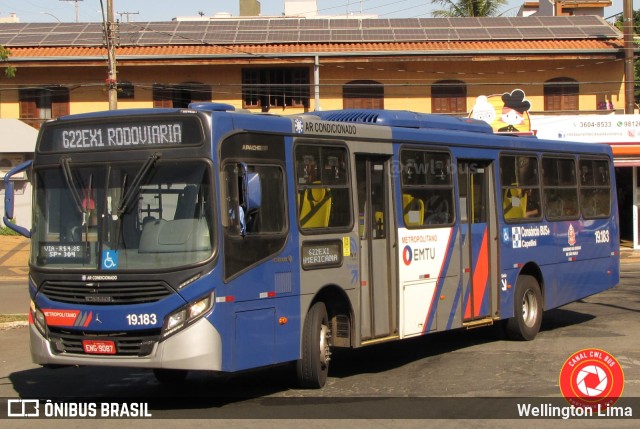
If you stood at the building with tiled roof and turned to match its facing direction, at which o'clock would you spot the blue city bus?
The blue city bus is roughly at 12 o'clock from the building with tiled roof.

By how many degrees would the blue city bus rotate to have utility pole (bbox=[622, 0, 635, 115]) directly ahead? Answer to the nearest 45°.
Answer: approximately 180°

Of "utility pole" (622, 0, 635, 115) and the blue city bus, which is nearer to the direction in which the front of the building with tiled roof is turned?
the blue city bus

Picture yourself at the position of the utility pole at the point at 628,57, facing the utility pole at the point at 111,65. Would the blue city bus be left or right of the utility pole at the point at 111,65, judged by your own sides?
left

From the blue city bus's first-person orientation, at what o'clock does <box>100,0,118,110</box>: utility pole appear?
The utility pole is roughly at 4 o'clock from the blue city bus.

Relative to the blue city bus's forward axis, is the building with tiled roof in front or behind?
behind

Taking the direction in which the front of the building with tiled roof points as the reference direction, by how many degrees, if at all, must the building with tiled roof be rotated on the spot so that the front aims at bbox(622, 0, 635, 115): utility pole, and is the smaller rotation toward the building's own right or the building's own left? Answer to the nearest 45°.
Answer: approximately 90° to the building's own left

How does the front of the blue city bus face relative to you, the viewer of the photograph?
facing the viewer and to the left of the viewer

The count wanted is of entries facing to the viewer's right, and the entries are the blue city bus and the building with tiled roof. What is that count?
0

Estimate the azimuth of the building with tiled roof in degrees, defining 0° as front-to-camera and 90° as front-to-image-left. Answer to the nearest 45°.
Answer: approximately 0°
